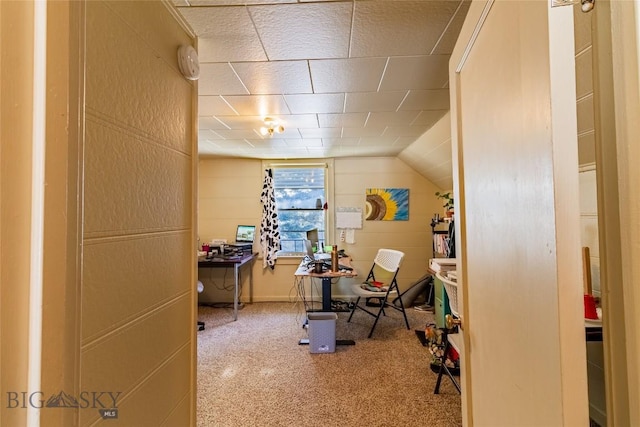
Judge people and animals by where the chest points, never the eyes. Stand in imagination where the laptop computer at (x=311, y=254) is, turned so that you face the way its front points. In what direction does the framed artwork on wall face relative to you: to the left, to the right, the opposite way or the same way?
to the right

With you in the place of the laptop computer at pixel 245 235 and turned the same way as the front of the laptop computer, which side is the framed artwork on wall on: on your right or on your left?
on your left

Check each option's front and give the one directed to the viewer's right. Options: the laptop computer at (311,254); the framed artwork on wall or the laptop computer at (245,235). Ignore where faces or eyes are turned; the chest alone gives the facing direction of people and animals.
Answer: the laptop computer at (311,254)

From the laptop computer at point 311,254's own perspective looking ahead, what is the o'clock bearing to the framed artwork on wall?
The framed artwork on wall is roughly at 11 o'clock from the laptop computer.

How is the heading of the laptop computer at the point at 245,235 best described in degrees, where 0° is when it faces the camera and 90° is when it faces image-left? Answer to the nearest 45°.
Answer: approximately 45°

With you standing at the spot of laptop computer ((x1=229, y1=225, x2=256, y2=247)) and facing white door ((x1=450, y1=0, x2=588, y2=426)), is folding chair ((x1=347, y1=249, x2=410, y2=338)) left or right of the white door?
left

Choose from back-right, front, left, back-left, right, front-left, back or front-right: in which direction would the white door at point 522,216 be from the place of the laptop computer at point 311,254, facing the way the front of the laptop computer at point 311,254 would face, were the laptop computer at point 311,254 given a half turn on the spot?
left

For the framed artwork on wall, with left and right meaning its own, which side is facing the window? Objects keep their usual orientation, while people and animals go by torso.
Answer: right

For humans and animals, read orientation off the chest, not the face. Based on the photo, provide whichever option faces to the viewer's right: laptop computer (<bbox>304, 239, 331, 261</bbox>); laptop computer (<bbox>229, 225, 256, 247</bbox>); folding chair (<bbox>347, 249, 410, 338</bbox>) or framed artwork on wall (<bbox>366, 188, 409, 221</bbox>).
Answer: laptop computer (<bbox>304, 239, 331, 261</bbox>)

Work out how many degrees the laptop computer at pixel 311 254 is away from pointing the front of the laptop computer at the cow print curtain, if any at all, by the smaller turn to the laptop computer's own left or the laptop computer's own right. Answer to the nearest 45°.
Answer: approximately 135° to the laptop computer's own left

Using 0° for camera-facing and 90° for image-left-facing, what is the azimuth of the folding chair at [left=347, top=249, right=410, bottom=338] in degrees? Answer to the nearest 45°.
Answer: approximately 45°

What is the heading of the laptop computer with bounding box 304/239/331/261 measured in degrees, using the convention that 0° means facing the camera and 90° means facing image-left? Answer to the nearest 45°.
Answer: approximately 270°
